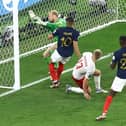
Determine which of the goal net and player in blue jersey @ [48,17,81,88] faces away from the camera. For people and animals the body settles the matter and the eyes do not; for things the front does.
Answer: the player in blue jersey

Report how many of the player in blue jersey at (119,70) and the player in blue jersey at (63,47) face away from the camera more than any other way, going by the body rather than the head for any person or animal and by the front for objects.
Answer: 2

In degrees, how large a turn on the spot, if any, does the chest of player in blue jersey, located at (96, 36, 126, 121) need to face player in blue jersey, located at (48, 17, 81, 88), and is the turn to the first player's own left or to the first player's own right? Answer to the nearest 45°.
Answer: approximately 45° to the first player's own left

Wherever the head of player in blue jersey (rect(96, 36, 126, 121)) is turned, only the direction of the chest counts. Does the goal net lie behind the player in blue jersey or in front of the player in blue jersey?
in front

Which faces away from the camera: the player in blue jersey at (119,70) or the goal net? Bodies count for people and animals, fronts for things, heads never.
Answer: the player in blue jersey

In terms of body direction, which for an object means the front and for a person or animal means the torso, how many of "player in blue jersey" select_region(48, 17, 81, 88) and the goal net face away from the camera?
1

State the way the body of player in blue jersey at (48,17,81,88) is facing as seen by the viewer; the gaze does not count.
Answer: away from the camera

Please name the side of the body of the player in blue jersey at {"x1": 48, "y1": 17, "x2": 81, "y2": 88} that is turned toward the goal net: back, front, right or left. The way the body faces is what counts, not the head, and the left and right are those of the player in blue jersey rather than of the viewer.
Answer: front

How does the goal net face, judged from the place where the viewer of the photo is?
facing the viewer and to the right of the viewer

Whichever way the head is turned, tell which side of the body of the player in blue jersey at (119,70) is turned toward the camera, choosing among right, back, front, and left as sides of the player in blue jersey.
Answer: back

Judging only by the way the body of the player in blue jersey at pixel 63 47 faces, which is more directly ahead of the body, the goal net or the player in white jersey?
the goal net

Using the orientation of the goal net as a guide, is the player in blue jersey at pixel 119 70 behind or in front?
in front

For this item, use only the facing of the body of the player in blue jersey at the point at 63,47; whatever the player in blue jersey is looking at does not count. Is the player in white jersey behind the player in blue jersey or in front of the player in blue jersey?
behind

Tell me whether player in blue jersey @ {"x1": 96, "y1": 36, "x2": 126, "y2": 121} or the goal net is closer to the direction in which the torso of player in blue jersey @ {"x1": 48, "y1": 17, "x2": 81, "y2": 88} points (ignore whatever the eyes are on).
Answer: the goal net
